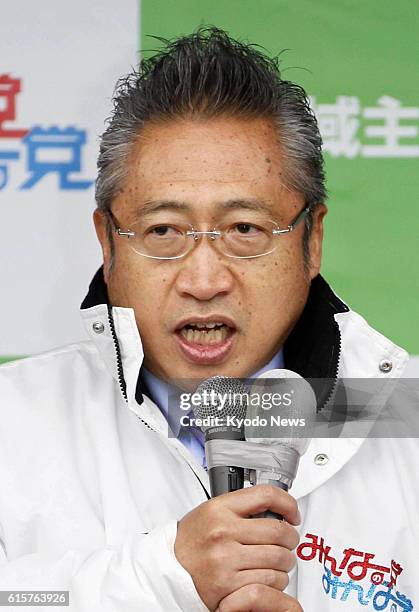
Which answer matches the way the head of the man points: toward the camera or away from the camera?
toward the camera

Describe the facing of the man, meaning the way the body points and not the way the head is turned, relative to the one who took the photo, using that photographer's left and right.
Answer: facing the viewer
